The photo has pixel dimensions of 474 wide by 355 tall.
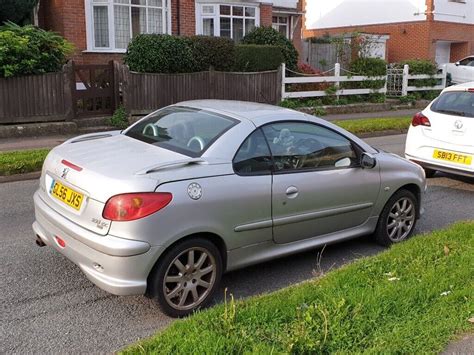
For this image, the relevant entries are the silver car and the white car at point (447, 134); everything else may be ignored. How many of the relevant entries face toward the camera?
0

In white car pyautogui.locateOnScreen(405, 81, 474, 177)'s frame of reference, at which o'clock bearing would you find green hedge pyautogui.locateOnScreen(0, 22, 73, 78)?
The green hedge is roughly at 8 o'clock from the white car.

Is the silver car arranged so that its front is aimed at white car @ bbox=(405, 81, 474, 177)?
yes

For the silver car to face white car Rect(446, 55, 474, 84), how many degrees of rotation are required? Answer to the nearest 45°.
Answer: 0° — it already faces it

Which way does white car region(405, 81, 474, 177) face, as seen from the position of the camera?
facing away from the viewer and to the right of the viewer

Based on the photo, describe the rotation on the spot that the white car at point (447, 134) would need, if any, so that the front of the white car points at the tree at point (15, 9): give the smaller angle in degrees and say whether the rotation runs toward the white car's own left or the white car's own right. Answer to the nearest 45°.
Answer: approximately 135° to the white car's own left

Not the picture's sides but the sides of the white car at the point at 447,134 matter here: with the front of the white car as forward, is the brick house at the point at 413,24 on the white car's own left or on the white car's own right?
on the white car's own left

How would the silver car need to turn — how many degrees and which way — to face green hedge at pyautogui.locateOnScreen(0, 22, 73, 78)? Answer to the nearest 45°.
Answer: approximately 90° to its left

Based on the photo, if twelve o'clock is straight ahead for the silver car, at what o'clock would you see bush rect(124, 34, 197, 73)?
The bush is roughly at 10 o'clock from the silver car.

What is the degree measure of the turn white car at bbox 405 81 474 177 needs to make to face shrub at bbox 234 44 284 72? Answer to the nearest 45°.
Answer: approximately 90° to its left

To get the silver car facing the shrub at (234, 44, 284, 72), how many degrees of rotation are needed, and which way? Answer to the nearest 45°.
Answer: approximately 45° to its left

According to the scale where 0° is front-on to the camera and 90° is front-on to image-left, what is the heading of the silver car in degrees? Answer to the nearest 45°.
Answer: approximately 225°
